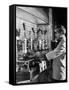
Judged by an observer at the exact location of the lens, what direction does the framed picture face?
facing the viewer and to the right of the viewer
